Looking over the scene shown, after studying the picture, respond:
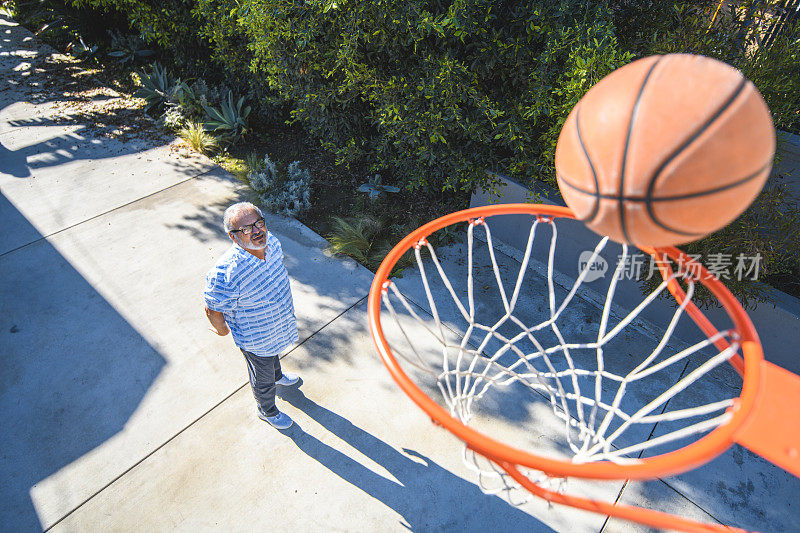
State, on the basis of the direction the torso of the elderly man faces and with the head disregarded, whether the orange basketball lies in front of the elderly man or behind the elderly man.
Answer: in front

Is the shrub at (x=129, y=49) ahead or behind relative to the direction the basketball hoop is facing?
ahead

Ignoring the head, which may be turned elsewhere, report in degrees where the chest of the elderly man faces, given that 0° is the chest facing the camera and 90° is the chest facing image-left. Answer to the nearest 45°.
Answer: approximately 315°

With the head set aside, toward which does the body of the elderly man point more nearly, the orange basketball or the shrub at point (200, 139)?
the orange basketball

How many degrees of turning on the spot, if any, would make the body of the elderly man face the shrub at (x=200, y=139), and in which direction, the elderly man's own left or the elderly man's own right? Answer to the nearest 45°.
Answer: approximately 135° to the elderly man's own left

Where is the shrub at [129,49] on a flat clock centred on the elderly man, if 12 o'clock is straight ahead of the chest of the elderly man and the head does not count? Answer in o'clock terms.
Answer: The shrub is roughly at 7 o'clock from the elderly man.

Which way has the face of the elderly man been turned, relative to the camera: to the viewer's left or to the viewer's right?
to the viewer's right

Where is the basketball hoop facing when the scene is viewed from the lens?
facing away from the viewer and to the left of the viewer
